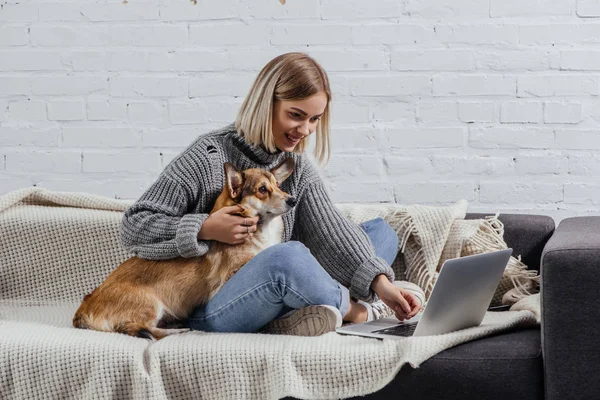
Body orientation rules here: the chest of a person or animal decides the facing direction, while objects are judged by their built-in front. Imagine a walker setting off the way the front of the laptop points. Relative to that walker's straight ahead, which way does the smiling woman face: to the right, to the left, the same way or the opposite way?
the opposite way

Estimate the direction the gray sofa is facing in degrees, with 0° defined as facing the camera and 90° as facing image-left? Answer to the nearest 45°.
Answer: approximately 0°

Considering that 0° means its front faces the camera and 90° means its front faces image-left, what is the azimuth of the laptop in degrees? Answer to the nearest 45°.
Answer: approximately 135°

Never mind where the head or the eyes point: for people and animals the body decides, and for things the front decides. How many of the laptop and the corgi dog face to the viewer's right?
1

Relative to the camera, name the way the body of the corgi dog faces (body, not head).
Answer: to the viewer's right

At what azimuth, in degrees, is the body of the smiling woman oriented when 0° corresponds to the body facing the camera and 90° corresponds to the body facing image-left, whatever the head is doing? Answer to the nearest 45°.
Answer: approximately 315°

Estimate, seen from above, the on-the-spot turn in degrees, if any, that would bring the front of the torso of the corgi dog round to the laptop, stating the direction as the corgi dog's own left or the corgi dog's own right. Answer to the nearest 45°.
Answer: approximately 45° to the corgi dog's own right
